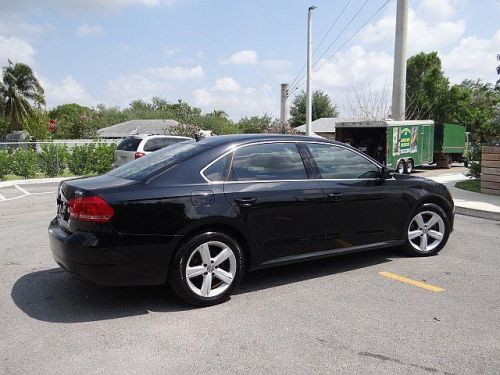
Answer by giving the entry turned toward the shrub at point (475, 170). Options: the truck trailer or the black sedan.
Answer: the black sedan

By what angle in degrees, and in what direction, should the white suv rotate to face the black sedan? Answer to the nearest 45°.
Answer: approximately 135° to its right

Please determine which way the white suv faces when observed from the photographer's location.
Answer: facing away from the viewer and to the right of the viewer

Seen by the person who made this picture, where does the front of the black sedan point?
facing away from the viewer and to the right of the viewer

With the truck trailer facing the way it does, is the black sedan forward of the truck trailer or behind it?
behind

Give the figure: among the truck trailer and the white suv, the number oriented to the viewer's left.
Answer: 0

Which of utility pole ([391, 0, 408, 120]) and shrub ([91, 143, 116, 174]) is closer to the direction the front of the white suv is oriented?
the utility pole

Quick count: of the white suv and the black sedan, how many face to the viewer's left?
0

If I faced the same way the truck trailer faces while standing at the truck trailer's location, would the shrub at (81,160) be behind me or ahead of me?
behind

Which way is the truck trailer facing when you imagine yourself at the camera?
facing away from the viewer and to the right of the viewer

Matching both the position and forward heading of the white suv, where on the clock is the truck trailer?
The truck trailer is roughly at 1 o'clock from the white suv.
